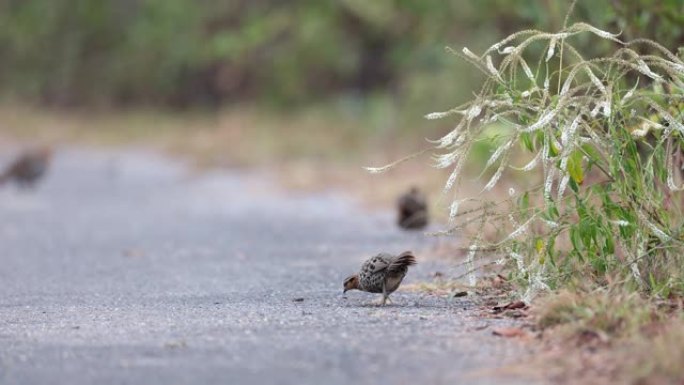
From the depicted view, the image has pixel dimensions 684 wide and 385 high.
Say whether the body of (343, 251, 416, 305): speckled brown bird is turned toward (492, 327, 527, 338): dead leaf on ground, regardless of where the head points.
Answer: no

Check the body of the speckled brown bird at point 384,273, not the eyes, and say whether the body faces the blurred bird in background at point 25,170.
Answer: no

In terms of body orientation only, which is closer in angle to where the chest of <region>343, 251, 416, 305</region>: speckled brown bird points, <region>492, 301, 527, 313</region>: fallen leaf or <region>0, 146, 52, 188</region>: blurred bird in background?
the blurred bird in background

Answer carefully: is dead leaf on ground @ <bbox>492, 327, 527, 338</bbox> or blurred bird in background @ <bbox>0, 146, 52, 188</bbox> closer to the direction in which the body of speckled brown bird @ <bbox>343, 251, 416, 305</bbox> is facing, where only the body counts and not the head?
the blurred bird in background

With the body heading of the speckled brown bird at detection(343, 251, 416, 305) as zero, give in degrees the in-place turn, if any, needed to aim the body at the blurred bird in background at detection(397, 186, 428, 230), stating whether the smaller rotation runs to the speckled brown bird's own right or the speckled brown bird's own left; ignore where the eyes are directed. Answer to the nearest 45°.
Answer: approximately 90° to the speckled brown bird's own right

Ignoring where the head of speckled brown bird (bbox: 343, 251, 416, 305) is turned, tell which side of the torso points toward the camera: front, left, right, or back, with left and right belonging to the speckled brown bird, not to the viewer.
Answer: left

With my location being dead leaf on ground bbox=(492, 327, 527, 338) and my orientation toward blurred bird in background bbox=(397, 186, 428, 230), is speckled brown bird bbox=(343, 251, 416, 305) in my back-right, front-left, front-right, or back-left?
front-left

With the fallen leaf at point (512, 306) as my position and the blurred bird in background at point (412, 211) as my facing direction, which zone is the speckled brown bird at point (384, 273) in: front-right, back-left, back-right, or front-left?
front-left
